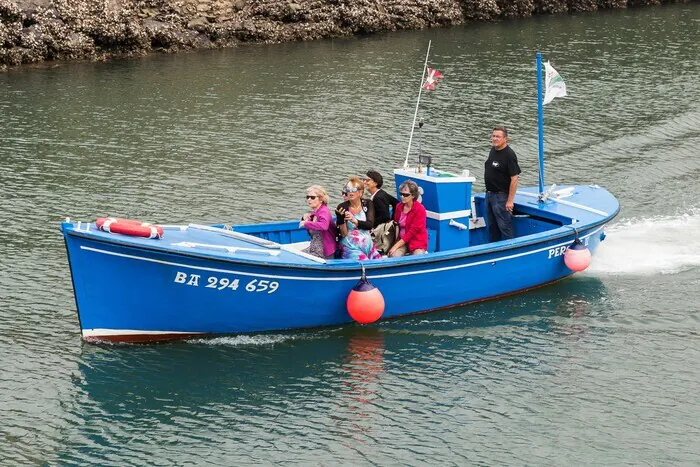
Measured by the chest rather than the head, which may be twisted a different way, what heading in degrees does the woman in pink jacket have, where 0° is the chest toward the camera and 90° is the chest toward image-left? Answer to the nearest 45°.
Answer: approximately 45°

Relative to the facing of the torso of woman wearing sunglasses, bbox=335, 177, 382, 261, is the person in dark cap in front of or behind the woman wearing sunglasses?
behind

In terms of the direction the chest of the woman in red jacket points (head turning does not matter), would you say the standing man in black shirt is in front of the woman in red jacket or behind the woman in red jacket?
behind

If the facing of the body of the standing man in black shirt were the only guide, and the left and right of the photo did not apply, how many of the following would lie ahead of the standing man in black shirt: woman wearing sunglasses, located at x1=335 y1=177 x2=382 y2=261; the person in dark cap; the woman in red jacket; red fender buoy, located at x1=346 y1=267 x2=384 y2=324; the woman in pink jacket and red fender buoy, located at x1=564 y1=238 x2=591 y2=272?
5

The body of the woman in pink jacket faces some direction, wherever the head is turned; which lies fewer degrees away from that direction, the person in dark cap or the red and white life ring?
the red and white life ring

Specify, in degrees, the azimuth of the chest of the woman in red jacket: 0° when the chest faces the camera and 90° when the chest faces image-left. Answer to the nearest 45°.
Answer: approximately 45°

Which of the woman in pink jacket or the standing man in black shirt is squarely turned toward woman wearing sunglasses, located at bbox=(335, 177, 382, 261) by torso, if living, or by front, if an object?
the standing man in black shirt

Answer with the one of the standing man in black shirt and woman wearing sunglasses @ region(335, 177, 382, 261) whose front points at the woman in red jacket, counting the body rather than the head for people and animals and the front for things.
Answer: the standing man in black shirt
